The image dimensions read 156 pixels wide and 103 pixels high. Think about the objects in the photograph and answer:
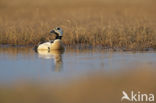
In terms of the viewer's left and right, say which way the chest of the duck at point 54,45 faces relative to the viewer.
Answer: facing to the right of the viewer
